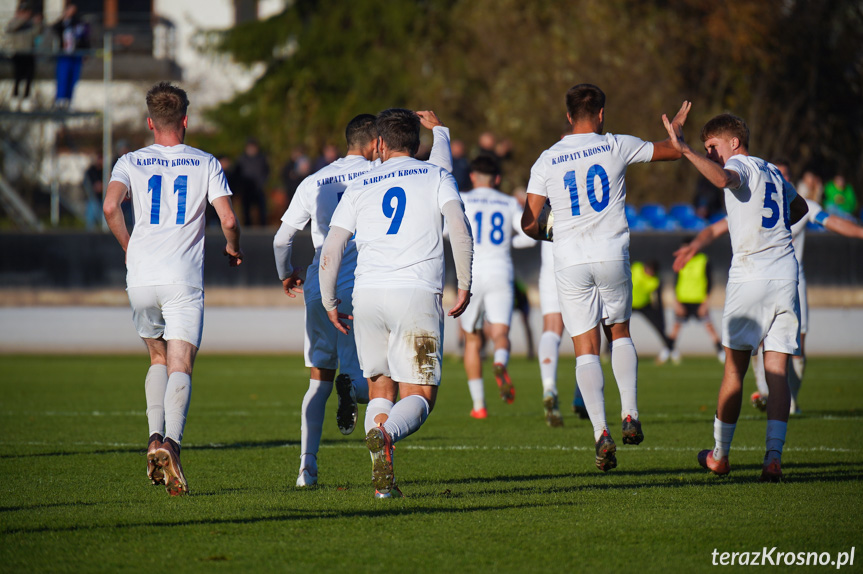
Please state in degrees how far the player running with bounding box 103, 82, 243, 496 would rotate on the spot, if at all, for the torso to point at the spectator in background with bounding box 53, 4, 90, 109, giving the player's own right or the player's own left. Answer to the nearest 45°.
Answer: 0° — they already face them

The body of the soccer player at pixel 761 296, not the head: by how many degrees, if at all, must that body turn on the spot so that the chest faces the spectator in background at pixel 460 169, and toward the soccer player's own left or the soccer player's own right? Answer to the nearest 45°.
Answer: approximately 45° to the soccer player's own right

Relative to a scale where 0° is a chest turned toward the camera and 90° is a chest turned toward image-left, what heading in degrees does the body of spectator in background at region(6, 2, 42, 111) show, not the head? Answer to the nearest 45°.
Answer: approximately 0°

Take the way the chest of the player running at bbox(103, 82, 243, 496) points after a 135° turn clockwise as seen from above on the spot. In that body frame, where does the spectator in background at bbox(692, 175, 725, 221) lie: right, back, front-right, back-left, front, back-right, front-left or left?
left

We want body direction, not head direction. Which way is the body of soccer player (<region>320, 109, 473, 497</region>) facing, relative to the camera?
away from the camera

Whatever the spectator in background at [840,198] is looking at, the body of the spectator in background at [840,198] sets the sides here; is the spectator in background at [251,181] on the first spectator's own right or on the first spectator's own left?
on the first spectator's own right

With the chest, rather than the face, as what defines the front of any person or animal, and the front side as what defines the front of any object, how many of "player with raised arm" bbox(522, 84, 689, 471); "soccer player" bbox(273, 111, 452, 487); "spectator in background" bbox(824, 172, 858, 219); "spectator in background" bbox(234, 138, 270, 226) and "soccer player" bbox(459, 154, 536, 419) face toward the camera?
2

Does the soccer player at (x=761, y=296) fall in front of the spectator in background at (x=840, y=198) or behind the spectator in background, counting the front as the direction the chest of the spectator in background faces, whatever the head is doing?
in front

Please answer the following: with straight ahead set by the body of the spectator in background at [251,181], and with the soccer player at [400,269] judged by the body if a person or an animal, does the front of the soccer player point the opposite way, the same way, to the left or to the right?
the opposite way

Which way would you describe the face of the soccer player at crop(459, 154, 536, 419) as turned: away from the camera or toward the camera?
away from the camera

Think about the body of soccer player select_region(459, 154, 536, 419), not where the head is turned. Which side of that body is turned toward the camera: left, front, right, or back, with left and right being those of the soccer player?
back

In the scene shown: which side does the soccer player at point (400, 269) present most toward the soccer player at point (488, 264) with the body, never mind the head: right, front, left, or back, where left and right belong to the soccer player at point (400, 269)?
front

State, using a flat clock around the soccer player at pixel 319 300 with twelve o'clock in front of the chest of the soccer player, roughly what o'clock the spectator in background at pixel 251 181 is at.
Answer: The spectator in background is roughly at 12 o'clock from the soccer player.

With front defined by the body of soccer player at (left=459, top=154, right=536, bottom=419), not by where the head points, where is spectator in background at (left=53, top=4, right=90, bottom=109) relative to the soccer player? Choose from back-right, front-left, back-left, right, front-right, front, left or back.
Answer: front-left

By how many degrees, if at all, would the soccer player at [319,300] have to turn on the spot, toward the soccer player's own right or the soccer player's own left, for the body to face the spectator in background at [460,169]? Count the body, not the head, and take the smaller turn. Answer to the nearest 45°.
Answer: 0° — they already face them

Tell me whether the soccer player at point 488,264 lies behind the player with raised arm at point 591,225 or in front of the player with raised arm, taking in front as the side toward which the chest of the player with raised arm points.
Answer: in front

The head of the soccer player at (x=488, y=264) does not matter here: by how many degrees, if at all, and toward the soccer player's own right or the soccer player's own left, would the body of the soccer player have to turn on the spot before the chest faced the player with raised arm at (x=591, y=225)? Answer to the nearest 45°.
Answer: approximately 180°

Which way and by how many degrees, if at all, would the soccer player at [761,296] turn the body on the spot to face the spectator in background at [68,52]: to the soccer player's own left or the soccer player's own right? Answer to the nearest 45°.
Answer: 0° — they already face them

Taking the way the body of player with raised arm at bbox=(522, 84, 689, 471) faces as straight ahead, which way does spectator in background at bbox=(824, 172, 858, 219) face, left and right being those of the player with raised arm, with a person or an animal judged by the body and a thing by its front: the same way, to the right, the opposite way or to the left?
the opposite way

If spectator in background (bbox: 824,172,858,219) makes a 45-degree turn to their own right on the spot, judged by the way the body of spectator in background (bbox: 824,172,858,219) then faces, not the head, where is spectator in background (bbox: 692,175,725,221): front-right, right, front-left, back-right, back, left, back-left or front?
right
